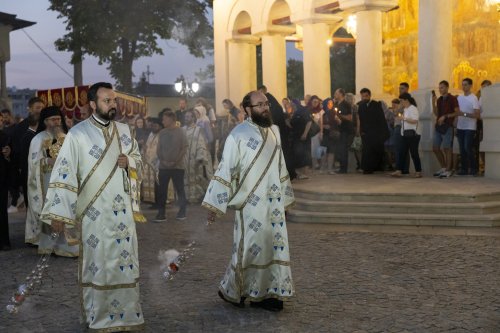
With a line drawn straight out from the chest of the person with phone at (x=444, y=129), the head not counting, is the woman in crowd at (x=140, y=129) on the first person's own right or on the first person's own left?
on the first person's own right

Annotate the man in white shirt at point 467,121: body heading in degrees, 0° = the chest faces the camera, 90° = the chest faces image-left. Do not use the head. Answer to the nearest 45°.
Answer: approximately 45°

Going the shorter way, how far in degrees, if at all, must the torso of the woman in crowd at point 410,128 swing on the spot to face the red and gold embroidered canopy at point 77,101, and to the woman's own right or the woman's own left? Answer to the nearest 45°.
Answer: approximately 45° to the woman's own right

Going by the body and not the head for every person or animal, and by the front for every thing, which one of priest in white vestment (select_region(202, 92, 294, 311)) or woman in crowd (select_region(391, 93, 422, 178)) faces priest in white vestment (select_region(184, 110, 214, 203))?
the woman in crowd

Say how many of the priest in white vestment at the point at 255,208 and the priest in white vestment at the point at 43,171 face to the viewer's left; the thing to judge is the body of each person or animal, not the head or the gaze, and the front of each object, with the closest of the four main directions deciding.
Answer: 0

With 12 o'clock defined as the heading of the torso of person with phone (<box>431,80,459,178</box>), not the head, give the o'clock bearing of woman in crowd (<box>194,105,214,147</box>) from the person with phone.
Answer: The woman in crowd is roughly at 2 o'clock from the person with phone.

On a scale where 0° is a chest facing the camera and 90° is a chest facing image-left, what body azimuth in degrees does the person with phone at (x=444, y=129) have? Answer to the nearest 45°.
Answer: approximately 45°

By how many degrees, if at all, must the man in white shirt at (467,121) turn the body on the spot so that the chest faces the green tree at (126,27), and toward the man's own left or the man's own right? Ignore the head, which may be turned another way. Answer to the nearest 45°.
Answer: approximately 90° to the man's own right

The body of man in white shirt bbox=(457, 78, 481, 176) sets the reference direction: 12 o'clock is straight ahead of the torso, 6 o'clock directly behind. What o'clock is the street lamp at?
The street lamp is roughly at 3 o'clock from the man in white shirt.

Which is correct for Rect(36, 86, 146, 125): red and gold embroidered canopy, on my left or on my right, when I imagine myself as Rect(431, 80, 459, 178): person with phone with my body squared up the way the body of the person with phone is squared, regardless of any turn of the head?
on my right

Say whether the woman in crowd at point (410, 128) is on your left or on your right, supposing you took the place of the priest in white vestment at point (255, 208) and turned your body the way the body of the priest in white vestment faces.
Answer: on your left
